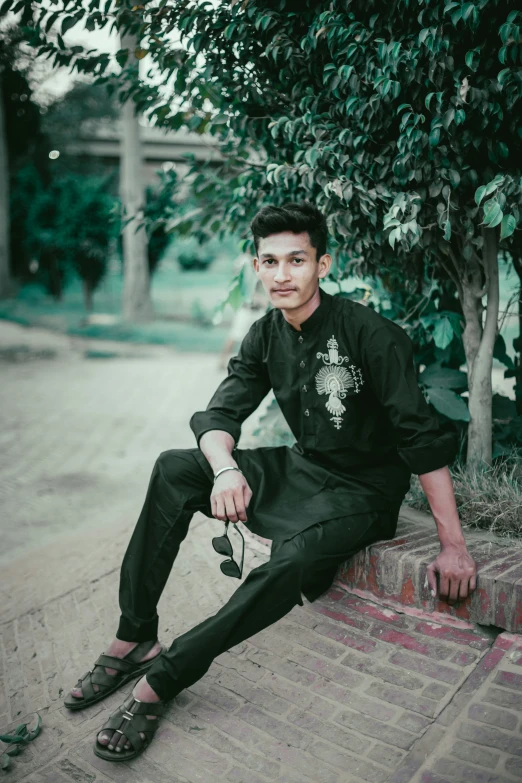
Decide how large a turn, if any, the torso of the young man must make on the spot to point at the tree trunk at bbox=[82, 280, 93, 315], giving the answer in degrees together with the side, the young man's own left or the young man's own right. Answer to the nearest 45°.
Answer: approximately 135° to the young man's own right

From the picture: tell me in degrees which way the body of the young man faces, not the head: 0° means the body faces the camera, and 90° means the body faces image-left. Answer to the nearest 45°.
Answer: approximately 45°
